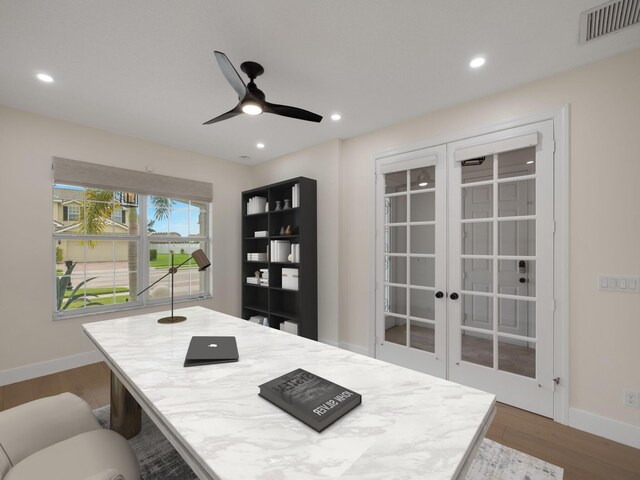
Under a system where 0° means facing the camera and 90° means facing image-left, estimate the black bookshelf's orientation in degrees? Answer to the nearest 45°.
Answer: approximately 45°

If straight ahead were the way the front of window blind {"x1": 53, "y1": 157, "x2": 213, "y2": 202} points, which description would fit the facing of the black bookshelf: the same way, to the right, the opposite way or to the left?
to the right

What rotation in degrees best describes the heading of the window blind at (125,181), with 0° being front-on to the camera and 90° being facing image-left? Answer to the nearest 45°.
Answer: approximately 315°

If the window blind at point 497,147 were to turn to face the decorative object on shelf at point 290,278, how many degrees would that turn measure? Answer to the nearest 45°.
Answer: approximately 45° to its right

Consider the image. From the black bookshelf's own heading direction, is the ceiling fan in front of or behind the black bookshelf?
in front

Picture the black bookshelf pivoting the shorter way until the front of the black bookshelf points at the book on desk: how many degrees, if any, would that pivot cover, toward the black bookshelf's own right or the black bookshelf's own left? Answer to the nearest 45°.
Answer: approximately 45° to the black bookshelf's own left

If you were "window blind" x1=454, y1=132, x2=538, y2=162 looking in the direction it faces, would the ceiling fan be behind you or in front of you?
in front

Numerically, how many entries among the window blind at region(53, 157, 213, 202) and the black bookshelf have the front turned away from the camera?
0

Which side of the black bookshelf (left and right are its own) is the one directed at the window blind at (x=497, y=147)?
left

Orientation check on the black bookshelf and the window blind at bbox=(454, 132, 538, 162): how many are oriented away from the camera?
0

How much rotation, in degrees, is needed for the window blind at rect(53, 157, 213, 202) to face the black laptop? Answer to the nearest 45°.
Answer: approximately 45° to its right

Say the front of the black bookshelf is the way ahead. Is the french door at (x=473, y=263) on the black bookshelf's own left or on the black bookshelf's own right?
on the black bookshelf's own left

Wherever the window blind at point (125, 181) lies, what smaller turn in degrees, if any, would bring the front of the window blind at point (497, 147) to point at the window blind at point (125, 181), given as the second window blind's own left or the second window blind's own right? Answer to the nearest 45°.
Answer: approximately 45° to the second window blind's own right
